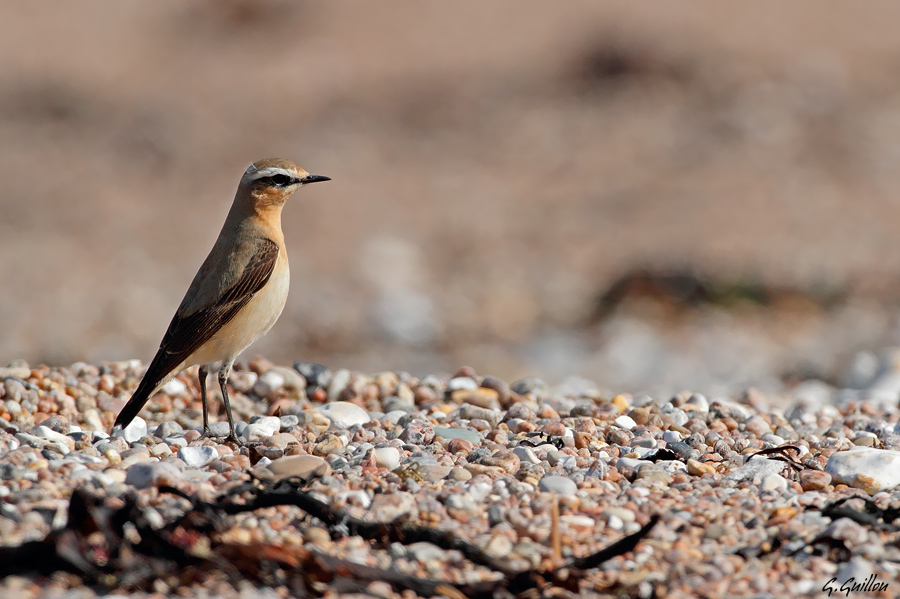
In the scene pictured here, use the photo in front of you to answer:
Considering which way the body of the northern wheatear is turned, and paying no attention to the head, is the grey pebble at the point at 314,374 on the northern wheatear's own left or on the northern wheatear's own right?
on the northern wheatear's own left

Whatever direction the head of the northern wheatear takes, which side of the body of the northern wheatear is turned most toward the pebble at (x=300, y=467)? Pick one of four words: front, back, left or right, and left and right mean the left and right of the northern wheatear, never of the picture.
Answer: right

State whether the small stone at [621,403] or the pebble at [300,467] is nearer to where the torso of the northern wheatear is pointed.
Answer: the small stone

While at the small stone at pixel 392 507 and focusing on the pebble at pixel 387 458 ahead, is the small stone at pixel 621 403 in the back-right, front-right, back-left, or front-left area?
front-right

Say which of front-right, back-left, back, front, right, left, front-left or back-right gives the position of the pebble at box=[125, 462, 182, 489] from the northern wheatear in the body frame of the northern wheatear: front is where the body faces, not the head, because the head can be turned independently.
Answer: right

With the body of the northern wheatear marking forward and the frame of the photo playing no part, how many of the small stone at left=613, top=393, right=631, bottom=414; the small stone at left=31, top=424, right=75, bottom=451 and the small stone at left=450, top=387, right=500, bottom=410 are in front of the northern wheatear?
2

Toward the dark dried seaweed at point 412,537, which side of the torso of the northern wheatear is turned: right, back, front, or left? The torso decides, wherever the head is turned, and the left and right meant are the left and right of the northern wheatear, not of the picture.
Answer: right

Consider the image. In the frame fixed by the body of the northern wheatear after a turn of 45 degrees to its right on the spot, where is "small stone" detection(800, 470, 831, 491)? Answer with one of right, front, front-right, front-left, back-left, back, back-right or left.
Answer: front

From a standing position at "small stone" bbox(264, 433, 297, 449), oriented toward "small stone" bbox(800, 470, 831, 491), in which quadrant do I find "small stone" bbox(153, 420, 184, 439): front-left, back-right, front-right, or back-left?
back-left

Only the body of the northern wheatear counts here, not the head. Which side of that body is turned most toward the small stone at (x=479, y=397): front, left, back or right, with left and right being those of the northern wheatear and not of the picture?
front

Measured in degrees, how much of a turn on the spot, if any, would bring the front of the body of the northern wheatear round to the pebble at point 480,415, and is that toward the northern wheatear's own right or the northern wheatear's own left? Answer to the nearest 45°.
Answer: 0° — it already faces it

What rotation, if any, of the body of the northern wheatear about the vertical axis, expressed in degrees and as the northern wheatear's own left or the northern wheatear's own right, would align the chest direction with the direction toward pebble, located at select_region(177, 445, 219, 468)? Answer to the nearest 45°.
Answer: approximately 90° to the northern wheatear's own right

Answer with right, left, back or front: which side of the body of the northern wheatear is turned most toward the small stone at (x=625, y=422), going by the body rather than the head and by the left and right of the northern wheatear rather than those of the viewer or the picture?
front

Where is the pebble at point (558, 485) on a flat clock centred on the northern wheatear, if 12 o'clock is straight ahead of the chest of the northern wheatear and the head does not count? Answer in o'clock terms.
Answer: The pebble is roughly at 2 o'clock from the northern wheatear.

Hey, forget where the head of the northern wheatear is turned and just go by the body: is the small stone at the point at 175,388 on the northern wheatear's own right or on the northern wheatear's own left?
on the northern wheatear's own left

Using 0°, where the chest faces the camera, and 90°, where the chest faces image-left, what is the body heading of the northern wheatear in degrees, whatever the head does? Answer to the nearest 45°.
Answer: approximately 270°

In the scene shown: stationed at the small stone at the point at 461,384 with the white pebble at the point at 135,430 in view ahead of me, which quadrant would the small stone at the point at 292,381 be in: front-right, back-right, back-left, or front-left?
front-right
